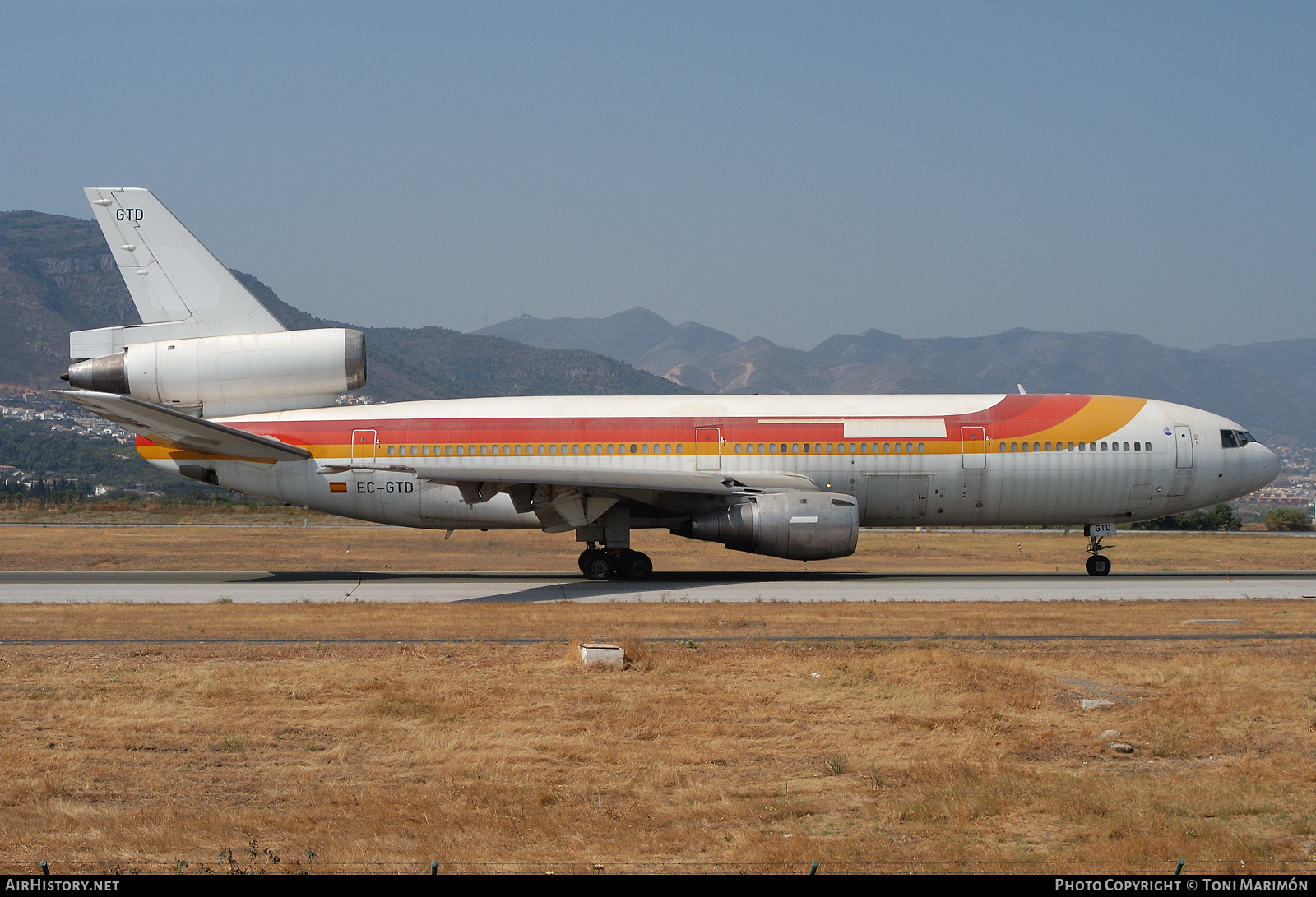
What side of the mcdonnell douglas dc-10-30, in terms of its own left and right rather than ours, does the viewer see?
right

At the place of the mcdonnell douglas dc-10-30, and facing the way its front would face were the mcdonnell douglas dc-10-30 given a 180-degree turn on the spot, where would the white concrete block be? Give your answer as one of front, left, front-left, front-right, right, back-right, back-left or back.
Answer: left
